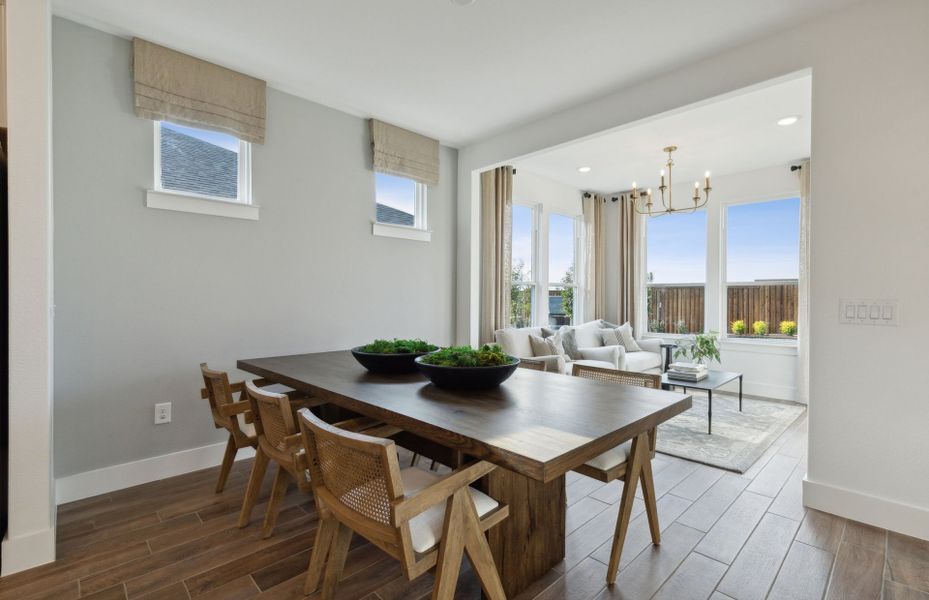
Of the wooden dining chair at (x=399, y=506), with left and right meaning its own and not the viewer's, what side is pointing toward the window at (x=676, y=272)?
front

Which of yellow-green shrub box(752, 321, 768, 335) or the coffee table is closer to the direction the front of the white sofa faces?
the coffee table

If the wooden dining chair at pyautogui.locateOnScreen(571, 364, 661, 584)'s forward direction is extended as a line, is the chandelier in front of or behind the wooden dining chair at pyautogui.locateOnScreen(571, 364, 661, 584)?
behind

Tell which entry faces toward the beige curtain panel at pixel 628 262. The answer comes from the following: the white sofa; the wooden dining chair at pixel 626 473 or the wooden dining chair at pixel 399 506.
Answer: the wooden dining chair at pixel 399 506

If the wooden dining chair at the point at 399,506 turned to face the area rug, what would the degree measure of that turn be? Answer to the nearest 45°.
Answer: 0° — it already faces it

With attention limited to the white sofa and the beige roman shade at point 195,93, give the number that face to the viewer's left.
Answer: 0

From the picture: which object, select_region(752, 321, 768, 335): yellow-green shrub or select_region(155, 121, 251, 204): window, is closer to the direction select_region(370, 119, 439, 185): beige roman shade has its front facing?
the yellow-green shrub

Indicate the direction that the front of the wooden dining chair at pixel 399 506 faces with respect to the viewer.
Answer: facing away from the viewer and to the right of the viewer

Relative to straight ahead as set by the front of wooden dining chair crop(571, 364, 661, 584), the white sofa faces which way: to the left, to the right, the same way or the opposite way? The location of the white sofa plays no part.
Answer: to the left

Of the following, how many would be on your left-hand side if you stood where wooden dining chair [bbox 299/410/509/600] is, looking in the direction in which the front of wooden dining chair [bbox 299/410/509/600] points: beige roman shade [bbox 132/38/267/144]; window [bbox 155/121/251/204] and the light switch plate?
2

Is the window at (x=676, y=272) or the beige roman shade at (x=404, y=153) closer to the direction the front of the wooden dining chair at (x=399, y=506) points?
the window

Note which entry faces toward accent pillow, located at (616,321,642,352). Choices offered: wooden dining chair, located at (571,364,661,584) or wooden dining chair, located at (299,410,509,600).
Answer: wooden dining chair, located at (299,410,509,600)

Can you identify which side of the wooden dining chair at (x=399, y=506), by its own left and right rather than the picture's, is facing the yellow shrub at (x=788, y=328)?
front

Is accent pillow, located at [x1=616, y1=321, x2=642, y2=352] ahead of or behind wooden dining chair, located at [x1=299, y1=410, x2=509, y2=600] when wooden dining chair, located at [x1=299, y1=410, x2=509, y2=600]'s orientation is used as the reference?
ahead

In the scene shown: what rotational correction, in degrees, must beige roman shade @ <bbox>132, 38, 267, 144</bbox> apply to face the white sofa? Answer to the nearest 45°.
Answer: approximately 45° to its left
